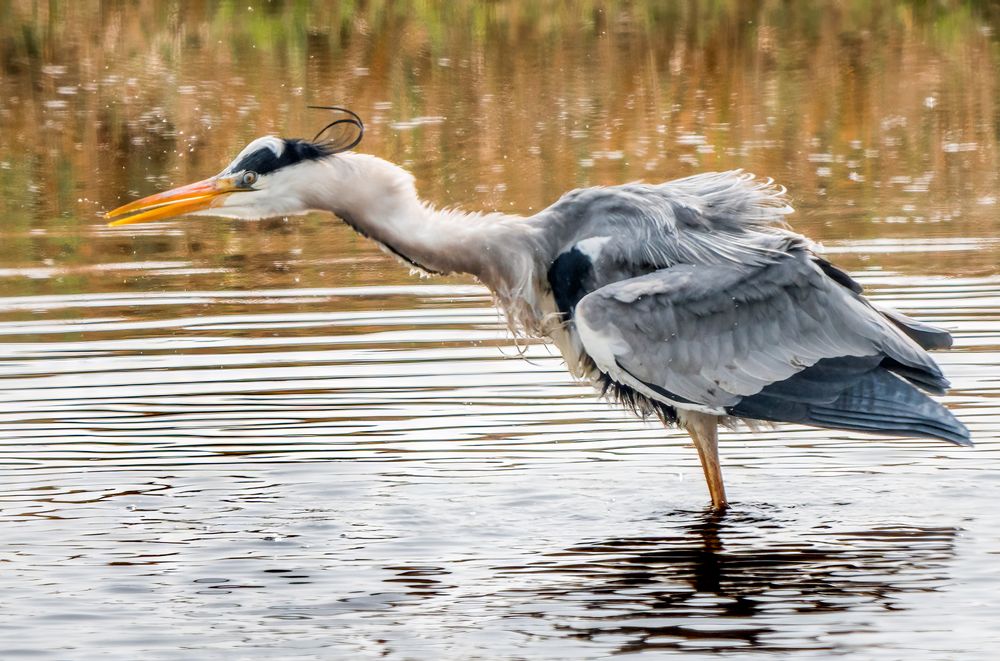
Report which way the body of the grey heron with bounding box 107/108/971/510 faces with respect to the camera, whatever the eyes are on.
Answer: to the viewer's left
